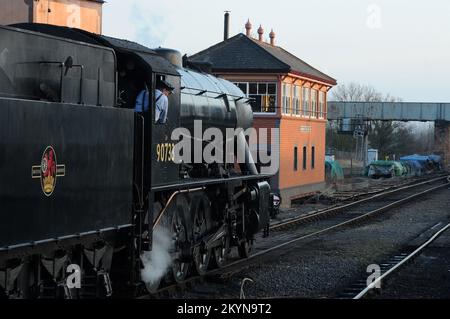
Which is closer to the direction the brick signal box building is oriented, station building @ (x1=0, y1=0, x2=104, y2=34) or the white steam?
the white steam

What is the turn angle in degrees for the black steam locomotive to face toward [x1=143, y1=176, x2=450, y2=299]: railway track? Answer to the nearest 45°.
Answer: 0° — it already faces it

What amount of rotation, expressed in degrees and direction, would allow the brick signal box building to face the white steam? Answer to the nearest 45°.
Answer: approximately 45° to its right

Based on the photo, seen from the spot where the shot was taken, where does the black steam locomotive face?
facing away from the viewer and to the right of the viewer

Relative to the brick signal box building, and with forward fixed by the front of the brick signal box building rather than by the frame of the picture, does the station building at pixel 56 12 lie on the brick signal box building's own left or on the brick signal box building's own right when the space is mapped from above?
on the brick signal box building's own right
